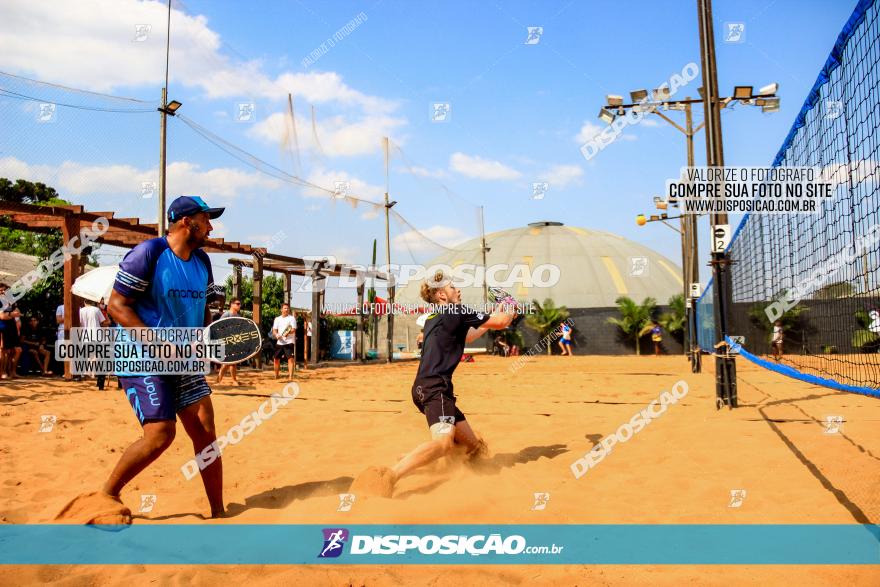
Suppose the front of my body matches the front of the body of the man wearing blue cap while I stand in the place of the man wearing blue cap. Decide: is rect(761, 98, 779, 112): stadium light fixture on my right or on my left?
on my left

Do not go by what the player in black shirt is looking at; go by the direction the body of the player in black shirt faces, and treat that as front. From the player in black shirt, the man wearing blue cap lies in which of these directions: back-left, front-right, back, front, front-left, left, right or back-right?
back-right

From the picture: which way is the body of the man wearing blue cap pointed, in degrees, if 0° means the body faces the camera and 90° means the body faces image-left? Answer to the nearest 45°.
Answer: approximately 315°

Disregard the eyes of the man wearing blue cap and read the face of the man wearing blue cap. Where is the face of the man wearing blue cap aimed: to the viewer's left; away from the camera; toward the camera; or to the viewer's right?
to the viewer's right

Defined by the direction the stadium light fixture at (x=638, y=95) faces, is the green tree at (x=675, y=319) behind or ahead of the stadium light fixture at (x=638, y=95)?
behind

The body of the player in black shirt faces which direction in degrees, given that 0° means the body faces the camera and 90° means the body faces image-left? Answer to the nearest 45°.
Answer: approximately 270°

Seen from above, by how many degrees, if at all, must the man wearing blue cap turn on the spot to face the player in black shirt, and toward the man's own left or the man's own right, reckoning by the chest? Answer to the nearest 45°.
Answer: approximately 45° to the man's own left

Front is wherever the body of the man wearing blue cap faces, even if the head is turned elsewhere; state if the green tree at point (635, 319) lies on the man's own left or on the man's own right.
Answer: on the man's own left
